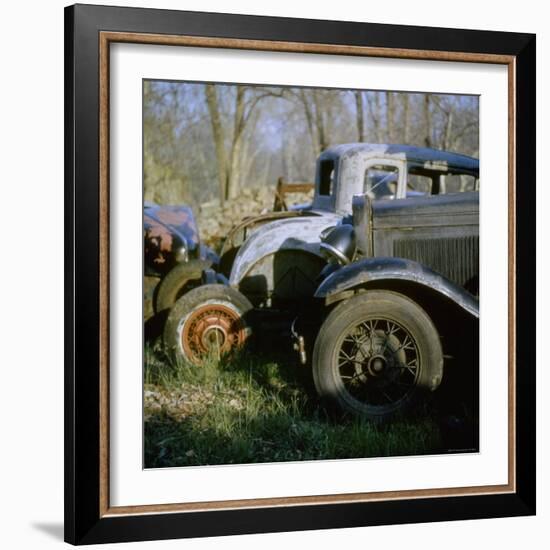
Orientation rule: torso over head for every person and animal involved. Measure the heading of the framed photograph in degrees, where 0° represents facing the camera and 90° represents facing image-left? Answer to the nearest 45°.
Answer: approximately 315°
